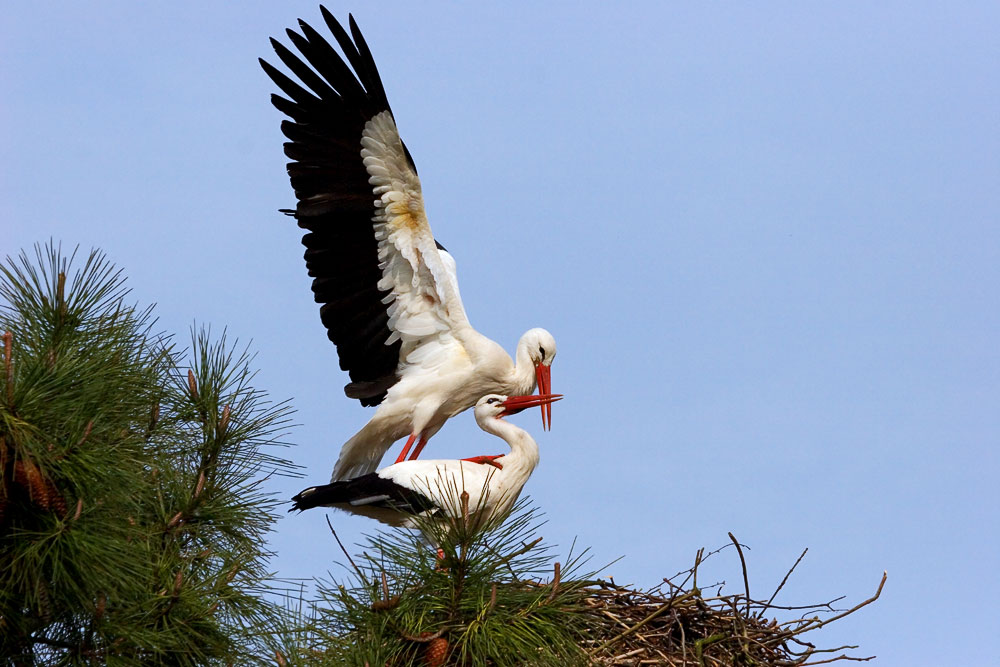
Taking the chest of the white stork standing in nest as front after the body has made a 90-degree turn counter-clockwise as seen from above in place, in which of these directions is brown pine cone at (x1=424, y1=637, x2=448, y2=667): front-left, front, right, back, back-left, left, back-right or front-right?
back

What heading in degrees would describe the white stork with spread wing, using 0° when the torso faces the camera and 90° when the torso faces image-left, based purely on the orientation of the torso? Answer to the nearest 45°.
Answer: approximately 270°

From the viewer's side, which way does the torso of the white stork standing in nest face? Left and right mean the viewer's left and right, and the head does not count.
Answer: facing to the right of the viewer

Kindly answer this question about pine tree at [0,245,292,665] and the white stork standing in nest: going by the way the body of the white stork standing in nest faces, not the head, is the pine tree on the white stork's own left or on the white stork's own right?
on the white stork's own right
